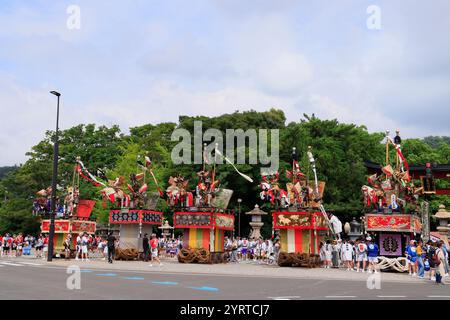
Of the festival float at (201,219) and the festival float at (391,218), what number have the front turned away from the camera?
0

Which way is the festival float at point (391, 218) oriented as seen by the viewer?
toward the camera

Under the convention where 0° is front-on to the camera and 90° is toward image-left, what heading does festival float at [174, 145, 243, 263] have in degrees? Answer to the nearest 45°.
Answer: approximately 45°

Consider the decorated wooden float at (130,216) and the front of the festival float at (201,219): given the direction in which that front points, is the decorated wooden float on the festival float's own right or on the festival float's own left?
on the festival float's own right

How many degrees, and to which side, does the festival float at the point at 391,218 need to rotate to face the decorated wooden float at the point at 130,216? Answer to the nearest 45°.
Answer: approximately 90° to its right

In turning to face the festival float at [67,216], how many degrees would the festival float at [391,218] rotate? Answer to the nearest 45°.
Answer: approximately 90° to its right

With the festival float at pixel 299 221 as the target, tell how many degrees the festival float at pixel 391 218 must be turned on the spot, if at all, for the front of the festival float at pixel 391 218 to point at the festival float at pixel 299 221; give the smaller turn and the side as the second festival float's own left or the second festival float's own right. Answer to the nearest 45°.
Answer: approximately 90° to the second festival float's own right

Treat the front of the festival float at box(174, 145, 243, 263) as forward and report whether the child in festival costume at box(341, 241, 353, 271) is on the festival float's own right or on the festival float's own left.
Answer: on the festival float's own left

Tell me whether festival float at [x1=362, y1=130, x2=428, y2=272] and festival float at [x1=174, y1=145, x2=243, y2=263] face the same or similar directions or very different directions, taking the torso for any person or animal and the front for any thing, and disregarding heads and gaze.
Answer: same or similar directions

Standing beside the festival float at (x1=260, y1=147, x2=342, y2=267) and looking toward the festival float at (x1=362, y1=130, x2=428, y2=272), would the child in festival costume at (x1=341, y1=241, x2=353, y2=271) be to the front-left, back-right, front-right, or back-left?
front-right

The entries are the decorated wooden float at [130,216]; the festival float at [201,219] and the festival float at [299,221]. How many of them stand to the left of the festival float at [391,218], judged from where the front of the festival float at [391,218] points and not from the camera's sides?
0

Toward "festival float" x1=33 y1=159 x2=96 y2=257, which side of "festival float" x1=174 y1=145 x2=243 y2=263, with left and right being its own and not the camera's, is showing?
right

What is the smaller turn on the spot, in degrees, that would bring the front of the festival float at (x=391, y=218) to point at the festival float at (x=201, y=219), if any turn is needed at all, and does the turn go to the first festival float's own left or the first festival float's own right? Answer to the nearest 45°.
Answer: approximately 90° to the first festival float's own right
